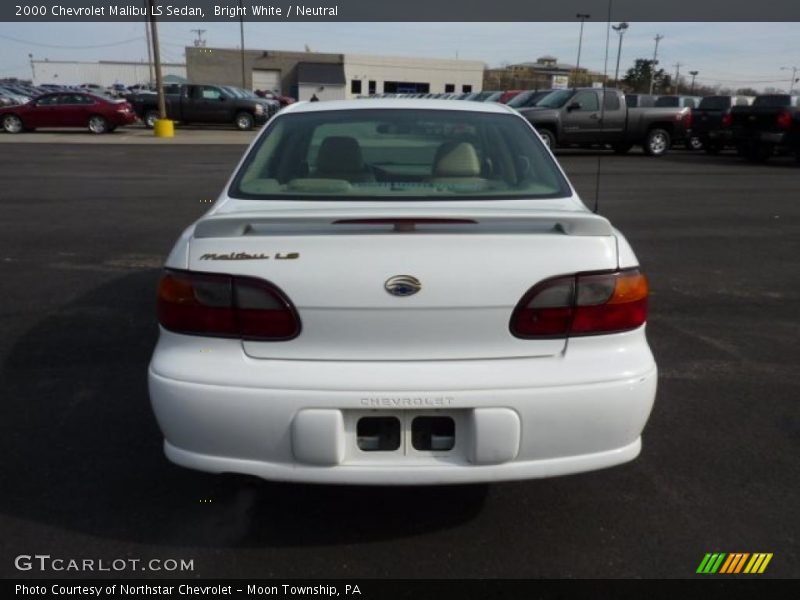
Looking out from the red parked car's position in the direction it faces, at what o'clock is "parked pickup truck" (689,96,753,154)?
The parked pickup truck is roughly at 7 o'clock from the red parked car.

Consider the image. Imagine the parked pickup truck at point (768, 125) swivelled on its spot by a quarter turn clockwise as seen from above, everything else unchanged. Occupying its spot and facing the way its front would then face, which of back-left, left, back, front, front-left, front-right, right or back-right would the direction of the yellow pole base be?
back-right

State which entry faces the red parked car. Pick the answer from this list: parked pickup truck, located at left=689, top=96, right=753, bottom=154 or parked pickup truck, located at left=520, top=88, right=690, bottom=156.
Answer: parked pickup truck, located at left=520, top=88, right=690, bottom=156

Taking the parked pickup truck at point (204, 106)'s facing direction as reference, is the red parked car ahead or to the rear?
to the rear

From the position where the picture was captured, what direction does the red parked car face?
facing to the left of the viewer

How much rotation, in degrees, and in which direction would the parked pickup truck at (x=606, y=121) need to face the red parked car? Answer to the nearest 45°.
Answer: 0° — it already faces it

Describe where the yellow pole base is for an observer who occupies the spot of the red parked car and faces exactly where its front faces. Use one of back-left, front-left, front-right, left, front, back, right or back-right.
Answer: back-left

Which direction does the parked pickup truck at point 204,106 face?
to the viewer's right

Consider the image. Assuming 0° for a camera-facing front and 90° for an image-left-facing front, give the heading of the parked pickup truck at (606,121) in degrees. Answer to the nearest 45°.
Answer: approximately 90°

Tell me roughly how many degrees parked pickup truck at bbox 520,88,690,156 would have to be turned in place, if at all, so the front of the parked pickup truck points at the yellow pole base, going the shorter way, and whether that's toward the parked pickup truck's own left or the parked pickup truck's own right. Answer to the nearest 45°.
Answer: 0° — it already faces it

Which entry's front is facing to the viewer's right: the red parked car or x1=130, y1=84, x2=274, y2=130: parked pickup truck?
the parked pickup truck

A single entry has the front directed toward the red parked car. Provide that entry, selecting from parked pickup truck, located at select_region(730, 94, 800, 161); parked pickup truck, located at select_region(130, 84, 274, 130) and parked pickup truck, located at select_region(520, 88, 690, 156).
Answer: parked pickup truck, located at select_region(520, 88, 690, 156)

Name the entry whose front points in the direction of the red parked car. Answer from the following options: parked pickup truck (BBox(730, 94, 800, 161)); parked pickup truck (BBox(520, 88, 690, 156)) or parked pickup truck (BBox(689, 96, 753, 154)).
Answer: parked pickup truck (BBox(520, 88, 690, 156))

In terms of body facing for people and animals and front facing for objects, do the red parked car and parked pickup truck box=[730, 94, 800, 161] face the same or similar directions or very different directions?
very different directions

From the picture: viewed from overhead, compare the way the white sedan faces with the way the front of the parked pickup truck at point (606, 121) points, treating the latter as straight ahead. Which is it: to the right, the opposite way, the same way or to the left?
to the right

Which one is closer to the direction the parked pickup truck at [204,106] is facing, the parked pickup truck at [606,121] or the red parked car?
the parked pickup truck

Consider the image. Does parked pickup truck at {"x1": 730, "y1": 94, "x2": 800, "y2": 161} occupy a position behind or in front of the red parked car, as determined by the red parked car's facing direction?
behind

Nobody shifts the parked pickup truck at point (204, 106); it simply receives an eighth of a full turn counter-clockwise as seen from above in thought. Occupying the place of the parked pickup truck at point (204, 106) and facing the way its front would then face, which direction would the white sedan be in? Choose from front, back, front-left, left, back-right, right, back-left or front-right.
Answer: back-right

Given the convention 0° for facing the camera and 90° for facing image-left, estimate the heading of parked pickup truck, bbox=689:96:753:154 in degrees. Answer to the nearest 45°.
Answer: approximately 225°

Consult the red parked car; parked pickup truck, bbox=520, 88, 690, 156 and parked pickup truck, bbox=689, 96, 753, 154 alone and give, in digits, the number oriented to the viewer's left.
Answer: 2
